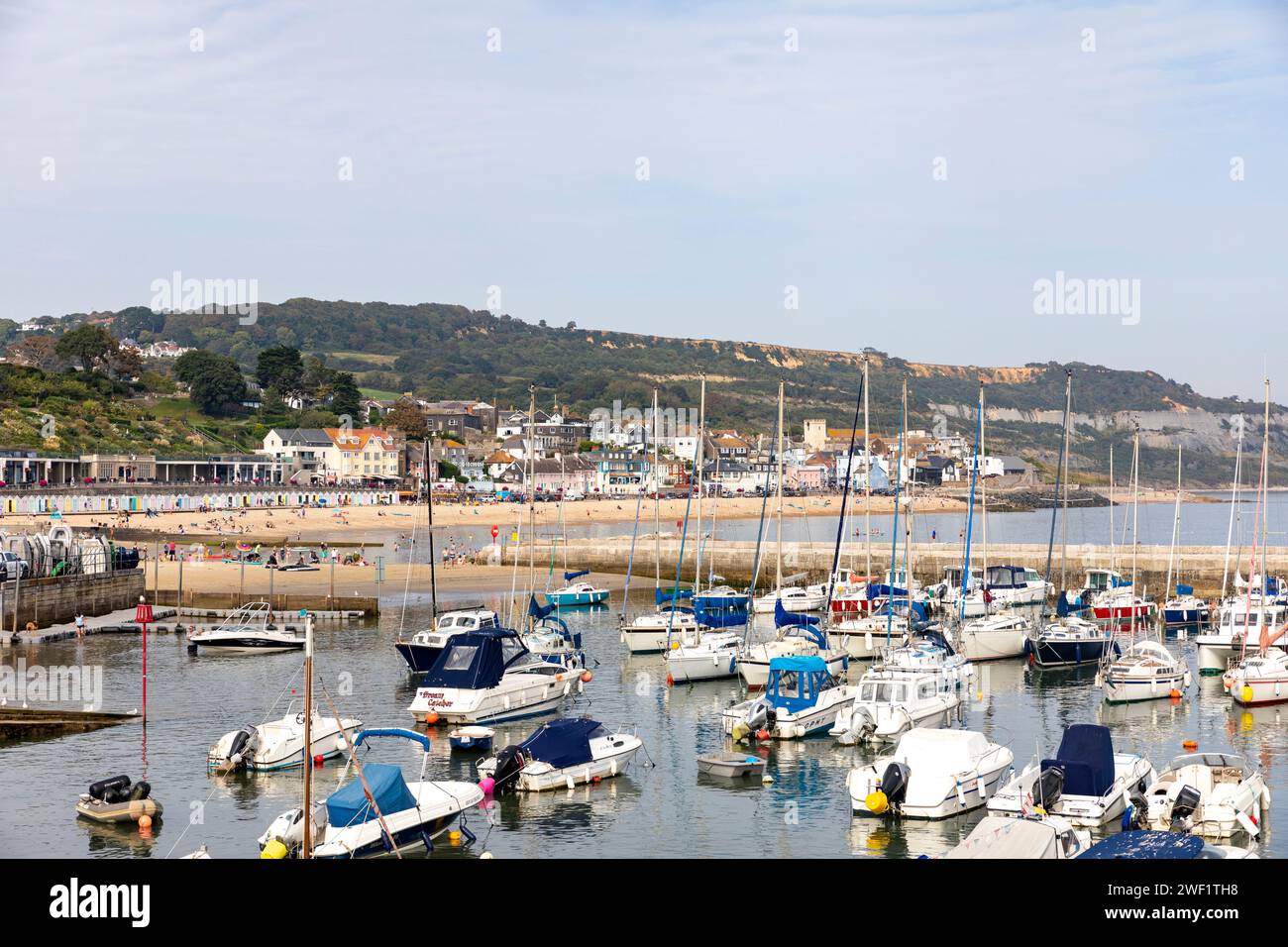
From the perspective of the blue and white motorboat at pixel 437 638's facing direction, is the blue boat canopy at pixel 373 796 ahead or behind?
ahead

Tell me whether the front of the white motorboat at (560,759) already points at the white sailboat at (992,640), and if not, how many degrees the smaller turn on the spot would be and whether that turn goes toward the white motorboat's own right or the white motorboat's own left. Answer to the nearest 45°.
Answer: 0° — it already faces it

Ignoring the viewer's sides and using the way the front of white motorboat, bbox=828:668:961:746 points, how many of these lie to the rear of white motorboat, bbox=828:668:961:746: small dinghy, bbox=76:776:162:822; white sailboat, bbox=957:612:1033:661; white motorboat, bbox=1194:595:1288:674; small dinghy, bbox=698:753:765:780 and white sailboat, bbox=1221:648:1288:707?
2

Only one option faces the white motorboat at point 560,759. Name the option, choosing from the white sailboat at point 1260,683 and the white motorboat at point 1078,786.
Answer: the white sailboat at point 1260,683

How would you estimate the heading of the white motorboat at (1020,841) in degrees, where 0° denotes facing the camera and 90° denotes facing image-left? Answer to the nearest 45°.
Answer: approximately 225°

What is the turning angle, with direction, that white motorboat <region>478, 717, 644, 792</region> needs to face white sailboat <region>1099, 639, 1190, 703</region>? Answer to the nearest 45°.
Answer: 0° — it already faces it

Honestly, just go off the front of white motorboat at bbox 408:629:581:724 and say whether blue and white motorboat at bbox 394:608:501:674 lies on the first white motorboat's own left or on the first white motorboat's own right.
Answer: on the first white motorboat's own left

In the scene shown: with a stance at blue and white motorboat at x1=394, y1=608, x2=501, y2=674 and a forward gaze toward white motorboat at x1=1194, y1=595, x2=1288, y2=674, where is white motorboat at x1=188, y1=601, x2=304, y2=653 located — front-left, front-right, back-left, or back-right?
back-left

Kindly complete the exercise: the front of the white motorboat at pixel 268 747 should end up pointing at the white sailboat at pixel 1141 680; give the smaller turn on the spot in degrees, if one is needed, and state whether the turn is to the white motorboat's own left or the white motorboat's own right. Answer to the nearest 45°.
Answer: approximately 45° to the white motorboat's own right

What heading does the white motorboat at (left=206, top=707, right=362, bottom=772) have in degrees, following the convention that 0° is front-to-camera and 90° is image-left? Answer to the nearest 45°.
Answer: approximately 225°
